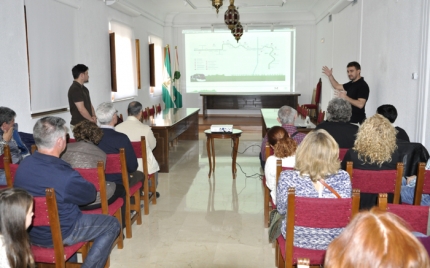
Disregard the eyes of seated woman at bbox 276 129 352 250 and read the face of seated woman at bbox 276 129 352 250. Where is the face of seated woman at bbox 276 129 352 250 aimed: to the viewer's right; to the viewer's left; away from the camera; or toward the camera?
away from the camera

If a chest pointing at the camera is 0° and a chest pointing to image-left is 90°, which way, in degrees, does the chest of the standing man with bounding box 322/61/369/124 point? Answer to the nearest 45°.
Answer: approximately 45°

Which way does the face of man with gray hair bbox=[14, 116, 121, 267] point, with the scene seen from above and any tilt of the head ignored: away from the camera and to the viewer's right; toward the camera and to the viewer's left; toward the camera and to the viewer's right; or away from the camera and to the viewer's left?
away from the camera and to the viewer's right

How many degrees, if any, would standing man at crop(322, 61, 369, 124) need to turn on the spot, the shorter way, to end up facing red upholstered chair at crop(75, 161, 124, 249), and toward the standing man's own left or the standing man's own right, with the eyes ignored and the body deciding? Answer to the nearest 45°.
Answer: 0° — they already face it

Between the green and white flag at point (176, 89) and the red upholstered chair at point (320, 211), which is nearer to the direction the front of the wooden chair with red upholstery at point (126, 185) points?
the green and white flag

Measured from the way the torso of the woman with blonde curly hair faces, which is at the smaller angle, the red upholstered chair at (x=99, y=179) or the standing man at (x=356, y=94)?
the standing man

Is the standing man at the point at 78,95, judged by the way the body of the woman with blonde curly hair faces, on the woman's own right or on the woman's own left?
on the woman's own left

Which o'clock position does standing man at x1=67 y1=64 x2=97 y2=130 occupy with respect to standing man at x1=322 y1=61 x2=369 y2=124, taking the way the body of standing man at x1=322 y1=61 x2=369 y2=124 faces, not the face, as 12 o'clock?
standing man at x1=67 y1=64 x2=97 y2=130 is roughly at 1 o'clock from standing man at x1=322 y1=61 x2=369 y2=124.

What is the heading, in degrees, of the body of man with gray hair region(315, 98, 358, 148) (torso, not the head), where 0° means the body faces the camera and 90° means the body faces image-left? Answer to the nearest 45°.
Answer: approximately 180°

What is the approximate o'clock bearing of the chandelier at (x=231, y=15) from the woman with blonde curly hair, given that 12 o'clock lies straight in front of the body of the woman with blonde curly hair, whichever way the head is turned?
The chandelier is roughly at 11 o'clock from the woman with blonde curly hair.

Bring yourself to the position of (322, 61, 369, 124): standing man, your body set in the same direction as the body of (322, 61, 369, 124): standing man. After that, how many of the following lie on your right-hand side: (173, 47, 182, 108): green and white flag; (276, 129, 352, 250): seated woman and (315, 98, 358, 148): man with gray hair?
1

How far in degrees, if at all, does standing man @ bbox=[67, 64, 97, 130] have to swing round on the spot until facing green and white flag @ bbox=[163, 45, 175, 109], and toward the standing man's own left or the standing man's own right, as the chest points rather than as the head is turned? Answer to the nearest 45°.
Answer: approximately 90° to the standing man's own left

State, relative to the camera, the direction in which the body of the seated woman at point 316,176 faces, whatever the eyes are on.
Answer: away from the camera

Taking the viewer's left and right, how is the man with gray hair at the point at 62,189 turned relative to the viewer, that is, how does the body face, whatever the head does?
facing away from the viewer and to the right of the viewer

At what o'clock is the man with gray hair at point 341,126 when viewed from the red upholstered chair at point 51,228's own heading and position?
The man with gray hair is roughly at 1 o'clock from the red upholstered chair.

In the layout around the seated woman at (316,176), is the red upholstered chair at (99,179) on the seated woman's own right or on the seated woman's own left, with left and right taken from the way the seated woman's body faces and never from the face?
on the seated woman's own left

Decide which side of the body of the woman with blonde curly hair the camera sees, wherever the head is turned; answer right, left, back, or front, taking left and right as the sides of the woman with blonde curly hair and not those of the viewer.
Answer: back
